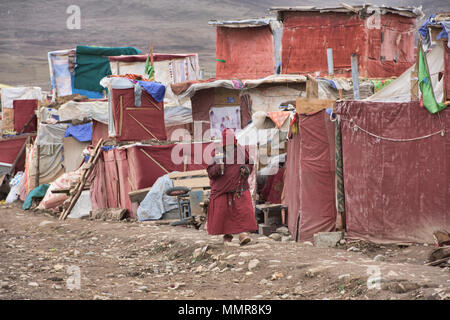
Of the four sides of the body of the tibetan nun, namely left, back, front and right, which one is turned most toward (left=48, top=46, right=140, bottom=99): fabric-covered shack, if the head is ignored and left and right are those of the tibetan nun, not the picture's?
back

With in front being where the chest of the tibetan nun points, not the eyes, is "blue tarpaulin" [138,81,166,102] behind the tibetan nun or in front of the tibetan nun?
behind

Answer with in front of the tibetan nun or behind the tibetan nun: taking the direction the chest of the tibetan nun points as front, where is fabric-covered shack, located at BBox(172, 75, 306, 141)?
behind

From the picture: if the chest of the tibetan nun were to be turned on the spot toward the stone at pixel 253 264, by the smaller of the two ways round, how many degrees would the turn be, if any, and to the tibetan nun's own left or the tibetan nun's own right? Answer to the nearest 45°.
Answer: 0° — they already face it

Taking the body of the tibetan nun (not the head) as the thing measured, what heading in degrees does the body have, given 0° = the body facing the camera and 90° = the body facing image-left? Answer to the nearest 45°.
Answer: approximately 0°

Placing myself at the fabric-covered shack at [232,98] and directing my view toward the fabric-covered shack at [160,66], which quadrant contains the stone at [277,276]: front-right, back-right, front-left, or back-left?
back-left

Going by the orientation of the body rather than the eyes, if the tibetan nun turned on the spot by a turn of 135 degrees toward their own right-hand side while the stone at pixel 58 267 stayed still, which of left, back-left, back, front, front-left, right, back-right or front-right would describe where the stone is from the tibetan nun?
front-left

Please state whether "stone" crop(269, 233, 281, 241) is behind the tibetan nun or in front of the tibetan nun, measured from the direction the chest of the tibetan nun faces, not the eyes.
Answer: behind

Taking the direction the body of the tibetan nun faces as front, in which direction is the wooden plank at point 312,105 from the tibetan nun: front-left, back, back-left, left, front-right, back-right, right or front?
back-left

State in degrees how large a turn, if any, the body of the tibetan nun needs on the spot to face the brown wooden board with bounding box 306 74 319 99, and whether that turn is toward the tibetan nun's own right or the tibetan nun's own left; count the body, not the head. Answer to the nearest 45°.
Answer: approximately 135° to the tibetan nun's own left
